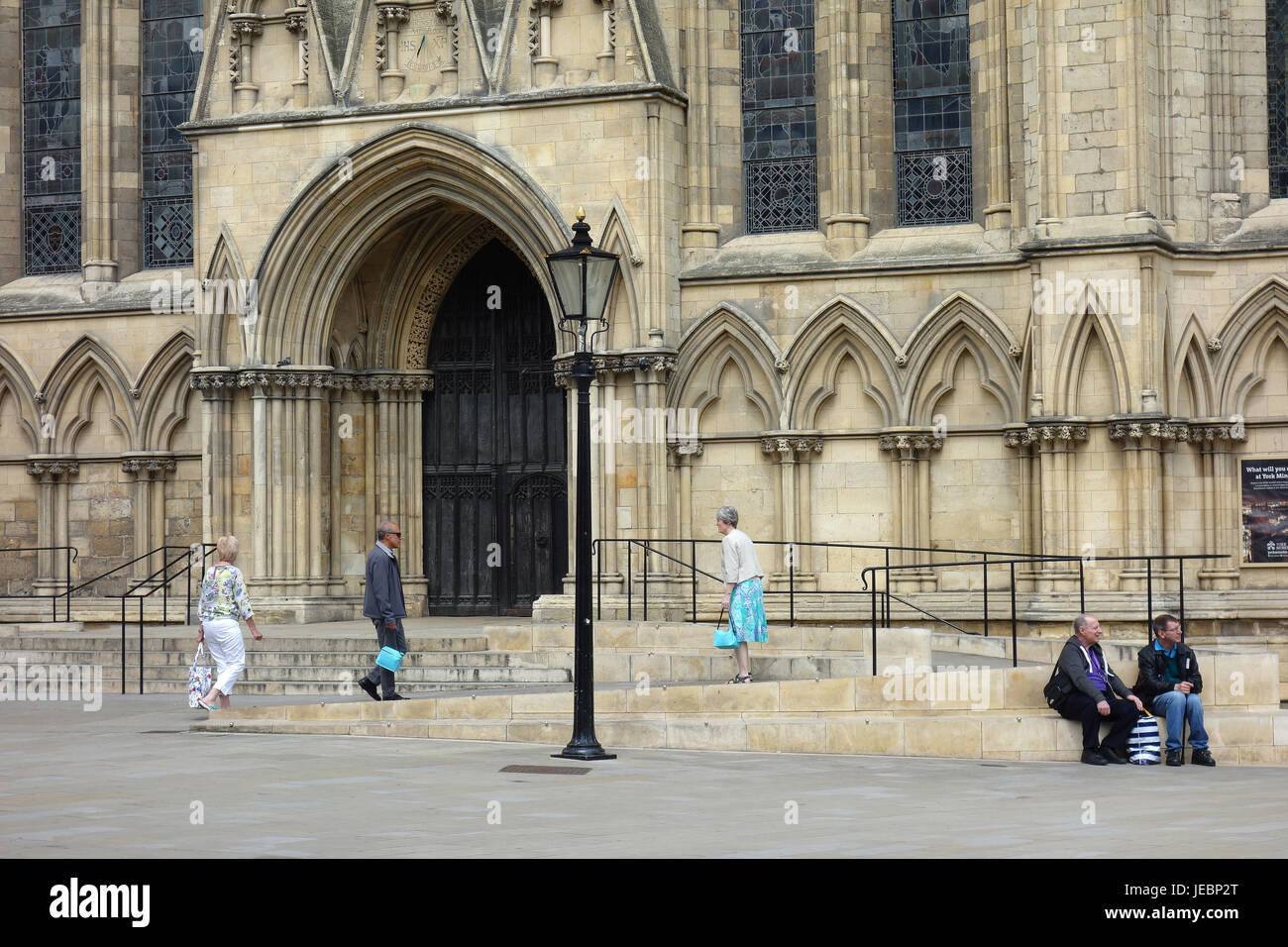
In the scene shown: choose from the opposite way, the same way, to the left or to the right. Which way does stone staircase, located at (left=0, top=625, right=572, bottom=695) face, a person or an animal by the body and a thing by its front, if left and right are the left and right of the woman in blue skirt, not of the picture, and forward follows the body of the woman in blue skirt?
to the left

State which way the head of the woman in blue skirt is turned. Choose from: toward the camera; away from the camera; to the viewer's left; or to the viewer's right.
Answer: to the viewer's left

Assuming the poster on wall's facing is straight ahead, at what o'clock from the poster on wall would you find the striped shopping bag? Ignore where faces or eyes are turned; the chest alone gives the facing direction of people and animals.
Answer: The striped shopping bag is roughly at 12 o'clock from the poster on wall.

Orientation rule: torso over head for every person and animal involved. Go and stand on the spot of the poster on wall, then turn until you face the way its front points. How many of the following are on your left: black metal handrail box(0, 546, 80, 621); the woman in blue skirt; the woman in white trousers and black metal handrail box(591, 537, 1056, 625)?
0

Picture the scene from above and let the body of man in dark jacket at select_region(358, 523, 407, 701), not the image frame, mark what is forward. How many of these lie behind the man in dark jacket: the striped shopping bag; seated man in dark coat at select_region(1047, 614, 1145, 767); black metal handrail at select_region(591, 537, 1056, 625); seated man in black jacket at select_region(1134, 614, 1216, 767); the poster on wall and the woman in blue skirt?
0

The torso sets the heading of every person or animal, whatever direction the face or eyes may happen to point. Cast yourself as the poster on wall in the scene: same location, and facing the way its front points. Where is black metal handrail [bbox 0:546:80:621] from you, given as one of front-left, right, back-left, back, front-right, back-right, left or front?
right

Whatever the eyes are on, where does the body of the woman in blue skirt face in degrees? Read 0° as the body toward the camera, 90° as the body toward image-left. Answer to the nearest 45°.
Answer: approximately 90°

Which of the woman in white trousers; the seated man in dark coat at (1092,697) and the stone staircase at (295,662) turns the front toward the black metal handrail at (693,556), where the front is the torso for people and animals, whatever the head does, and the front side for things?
the woman in white trousers

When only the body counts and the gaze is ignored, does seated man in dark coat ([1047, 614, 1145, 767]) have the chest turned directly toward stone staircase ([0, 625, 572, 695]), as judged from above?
no

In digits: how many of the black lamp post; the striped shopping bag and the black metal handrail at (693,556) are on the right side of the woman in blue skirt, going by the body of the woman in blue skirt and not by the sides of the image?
1

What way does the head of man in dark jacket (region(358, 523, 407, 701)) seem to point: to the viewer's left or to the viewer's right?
to the viewer's right

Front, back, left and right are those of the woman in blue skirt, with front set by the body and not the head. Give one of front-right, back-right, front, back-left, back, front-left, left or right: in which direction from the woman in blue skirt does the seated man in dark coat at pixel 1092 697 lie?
back-left

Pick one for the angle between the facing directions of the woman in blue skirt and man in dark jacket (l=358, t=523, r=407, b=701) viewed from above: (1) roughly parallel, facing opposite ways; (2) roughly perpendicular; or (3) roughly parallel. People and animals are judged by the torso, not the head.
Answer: roughly parallel, facing opposite ways

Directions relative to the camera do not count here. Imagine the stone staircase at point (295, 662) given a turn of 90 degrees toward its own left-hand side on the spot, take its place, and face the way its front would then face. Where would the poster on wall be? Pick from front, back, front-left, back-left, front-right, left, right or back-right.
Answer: front

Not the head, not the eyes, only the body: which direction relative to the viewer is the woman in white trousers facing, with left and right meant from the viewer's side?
facing away from the viewer and to the right of the viewer

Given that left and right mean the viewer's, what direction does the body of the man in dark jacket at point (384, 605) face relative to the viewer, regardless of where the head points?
facing to the right of the viewer

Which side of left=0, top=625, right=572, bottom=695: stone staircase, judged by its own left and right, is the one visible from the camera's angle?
front
